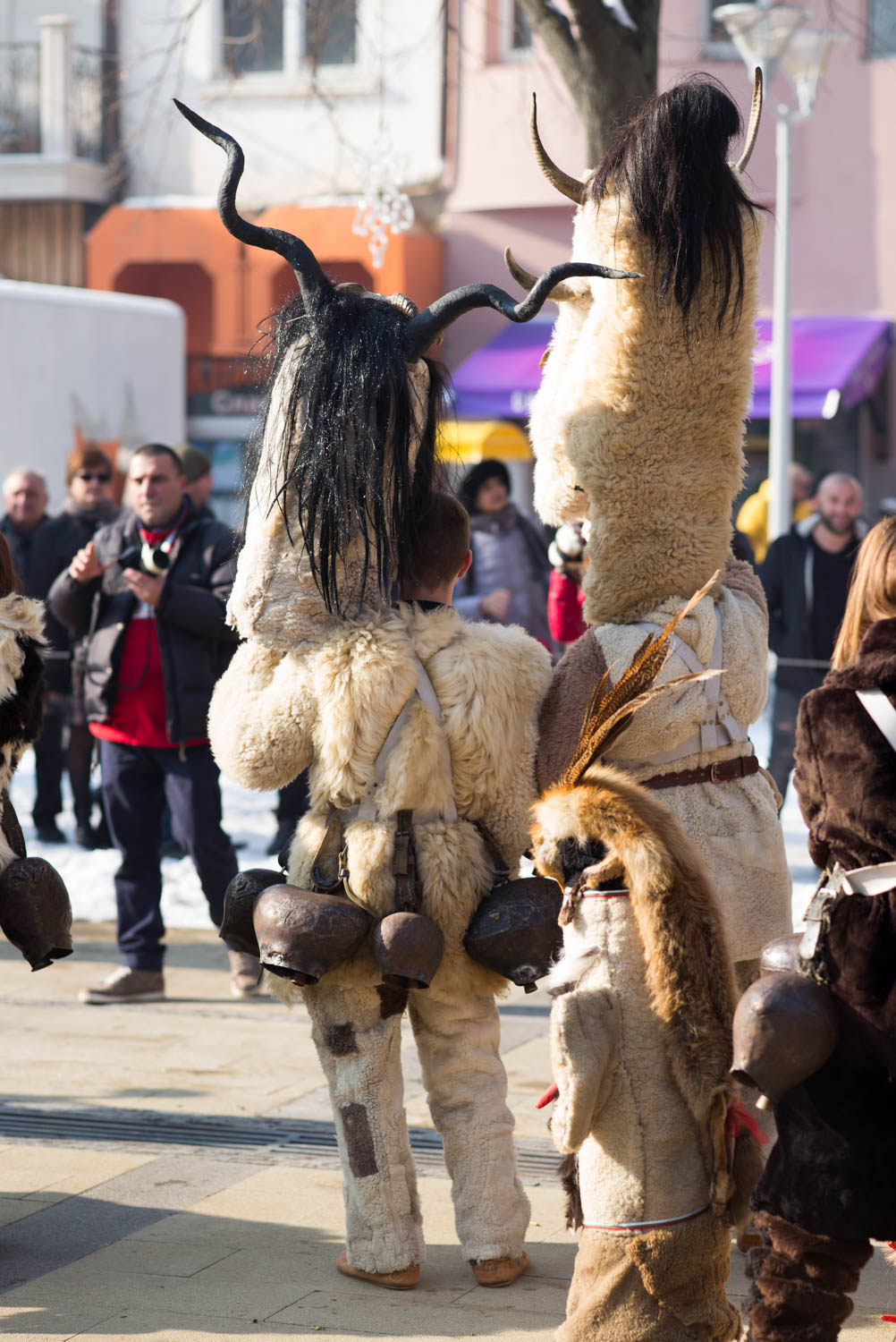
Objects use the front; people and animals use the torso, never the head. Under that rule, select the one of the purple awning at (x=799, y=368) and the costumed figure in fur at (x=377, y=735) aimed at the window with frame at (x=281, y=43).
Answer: the costumed figure in fur

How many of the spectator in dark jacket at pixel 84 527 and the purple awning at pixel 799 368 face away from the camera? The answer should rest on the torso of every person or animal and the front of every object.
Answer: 0

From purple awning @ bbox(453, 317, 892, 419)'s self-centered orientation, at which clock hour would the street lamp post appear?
The street lamp post is roughly at 12 o'clock from the purple awning.

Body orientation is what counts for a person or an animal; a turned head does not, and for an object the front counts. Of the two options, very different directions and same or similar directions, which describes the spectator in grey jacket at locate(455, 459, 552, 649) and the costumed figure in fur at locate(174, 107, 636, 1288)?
very different directions

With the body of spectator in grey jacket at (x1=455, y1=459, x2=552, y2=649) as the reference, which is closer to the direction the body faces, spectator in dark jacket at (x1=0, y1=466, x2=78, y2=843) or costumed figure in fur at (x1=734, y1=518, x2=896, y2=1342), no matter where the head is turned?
the costumed figure in fur

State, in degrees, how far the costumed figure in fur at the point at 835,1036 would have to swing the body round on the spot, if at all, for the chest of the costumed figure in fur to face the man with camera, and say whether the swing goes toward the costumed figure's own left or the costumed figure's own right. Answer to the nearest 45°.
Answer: approximately 45° to the costumed figure's own left

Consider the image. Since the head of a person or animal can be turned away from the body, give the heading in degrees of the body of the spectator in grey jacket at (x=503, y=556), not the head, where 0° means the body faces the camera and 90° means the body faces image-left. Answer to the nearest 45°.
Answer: approximately 0°

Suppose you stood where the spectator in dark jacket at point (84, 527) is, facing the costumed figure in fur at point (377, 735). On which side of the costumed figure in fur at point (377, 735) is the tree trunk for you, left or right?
left

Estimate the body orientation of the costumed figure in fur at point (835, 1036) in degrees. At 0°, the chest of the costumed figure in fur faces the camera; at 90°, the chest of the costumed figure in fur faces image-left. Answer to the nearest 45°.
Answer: approximately 180°

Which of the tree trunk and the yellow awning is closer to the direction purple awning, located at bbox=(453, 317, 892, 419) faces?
the tree trunk

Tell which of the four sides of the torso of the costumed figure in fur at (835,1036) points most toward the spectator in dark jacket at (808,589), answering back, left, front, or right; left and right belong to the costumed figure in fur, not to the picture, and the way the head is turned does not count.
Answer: front

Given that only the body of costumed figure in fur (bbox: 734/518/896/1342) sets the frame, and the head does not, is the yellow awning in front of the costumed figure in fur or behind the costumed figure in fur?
in front

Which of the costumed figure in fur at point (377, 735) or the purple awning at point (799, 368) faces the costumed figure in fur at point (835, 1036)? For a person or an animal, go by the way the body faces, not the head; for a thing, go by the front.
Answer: the purple awning

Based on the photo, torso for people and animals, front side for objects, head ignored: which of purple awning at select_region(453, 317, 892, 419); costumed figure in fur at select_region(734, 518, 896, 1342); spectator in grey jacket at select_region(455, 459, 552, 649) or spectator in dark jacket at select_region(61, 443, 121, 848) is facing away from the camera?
the costumed figure in fur

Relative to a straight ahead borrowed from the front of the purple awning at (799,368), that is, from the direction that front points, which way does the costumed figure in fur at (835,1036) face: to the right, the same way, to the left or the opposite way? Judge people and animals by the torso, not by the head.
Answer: the opposite way

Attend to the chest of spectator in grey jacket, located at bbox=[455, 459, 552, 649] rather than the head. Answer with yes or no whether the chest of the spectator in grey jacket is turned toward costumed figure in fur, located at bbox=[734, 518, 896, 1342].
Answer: yes

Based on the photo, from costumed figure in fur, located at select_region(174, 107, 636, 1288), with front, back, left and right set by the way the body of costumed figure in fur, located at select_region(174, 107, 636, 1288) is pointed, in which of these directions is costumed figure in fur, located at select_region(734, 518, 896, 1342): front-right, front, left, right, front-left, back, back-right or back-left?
back-right

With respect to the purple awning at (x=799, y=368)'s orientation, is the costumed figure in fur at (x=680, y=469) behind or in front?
in front

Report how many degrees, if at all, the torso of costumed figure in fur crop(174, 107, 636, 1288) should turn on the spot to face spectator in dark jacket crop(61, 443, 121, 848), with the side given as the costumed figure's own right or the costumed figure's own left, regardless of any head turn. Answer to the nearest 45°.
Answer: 0° — they already face them
